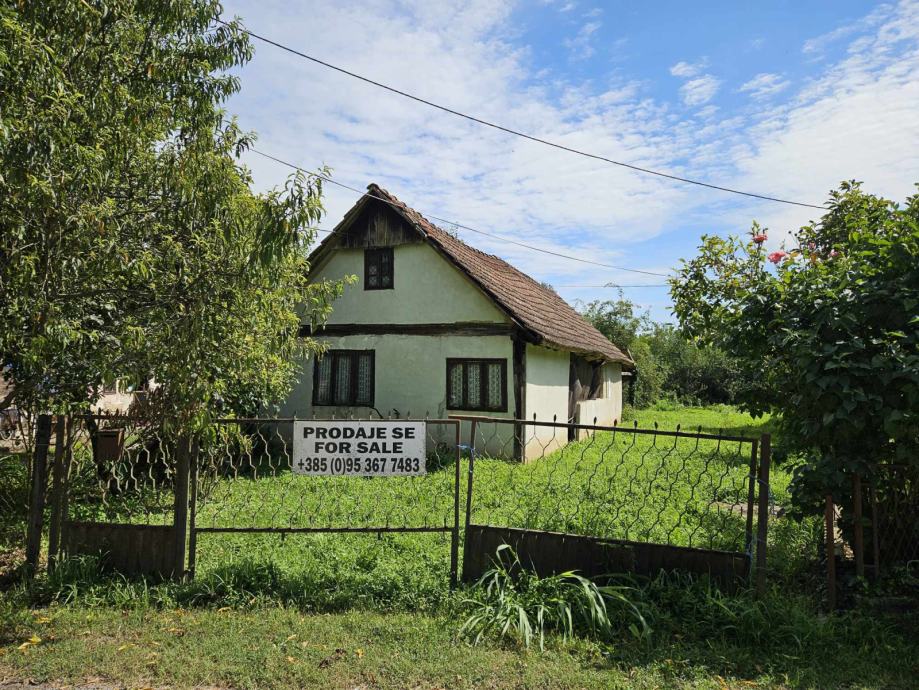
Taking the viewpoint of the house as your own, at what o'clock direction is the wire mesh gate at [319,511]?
The wire mesh gate is roughly at 12 o'clock from the house.

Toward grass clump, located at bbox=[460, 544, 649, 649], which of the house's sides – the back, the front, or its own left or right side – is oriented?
front

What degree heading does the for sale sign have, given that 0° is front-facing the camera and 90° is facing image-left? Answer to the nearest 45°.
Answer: approximately 0°

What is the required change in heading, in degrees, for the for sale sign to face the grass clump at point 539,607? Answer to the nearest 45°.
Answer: approximately 45° to its left

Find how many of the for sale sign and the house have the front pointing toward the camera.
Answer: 2

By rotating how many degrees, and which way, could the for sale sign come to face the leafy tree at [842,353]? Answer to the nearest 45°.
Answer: approximately 90° to its left

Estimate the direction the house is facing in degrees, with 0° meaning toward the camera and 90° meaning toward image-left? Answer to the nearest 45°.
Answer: approximately 0°

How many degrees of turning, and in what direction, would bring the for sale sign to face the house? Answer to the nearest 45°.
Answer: approximately 180°

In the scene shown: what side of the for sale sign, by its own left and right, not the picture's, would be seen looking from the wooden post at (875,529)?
left
